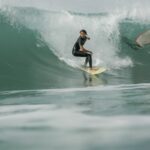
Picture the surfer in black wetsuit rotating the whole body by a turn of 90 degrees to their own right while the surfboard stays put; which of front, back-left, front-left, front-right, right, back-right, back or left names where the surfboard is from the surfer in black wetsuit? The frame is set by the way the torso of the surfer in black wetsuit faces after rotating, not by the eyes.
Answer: back-left
